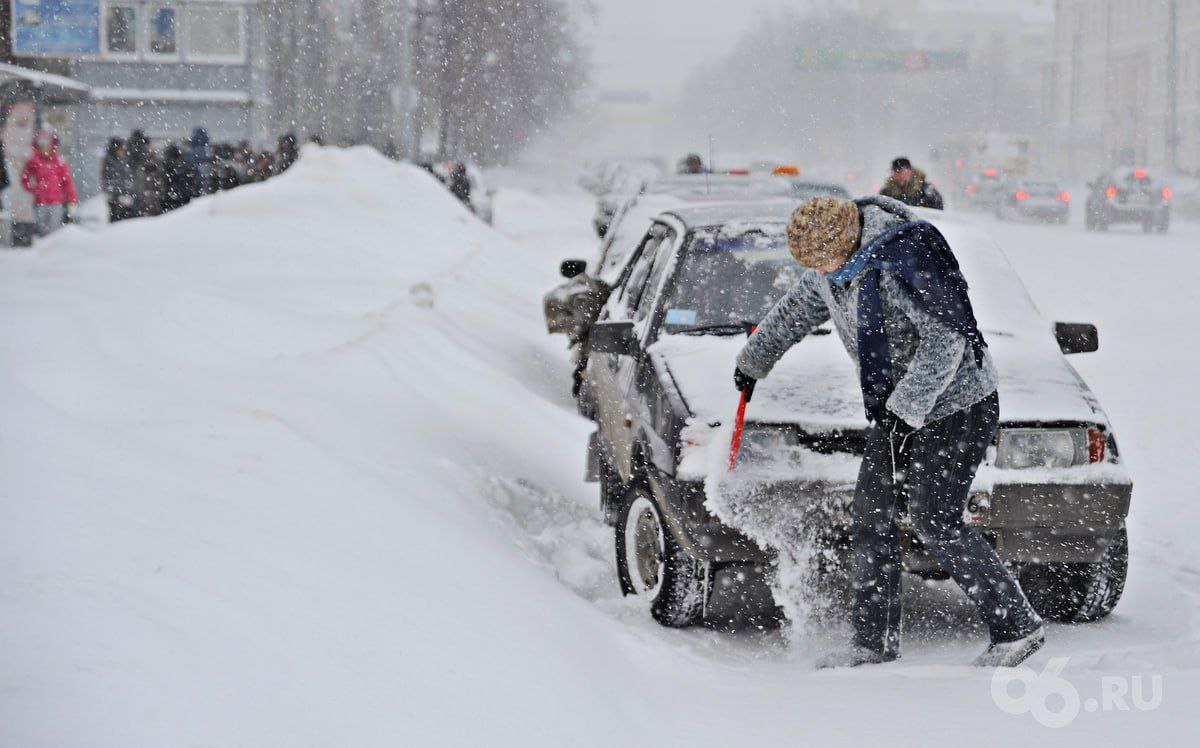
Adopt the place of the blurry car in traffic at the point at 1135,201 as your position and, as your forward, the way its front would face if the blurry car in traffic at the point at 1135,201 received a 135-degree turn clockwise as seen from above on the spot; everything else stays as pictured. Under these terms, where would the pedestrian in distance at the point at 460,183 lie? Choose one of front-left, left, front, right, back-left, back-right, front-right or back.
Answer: right

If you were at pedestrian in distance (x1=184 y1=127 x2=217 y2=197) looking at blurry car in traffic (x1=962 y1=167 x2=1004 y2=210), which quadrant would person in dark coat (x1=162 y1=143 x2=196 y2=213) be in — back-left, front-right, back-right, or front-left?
back-right

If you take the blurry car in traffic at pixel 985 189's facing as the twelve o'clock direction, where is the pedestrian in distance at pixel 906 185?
The pedestrian in distance is roughly at 6 o'clock from the blurry car in traffic.

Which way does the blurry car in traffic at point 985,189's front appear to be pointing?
away from the camera

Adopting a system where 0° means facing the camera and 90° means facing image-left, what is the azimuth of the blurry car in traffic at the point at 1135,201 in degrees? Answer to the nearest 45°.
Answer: approximately 180°

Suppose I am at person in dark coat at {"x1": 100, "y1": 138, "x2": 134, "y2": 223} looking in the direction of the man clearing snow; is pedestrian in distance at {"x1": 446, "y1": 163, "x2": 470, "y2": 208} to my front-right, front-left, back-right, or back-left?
back-left

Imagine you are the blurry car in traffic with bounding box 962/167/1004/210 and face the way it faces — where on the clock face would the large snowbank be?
The large snowbank is roughly at 6 o'clock from the blurry car in traffic.

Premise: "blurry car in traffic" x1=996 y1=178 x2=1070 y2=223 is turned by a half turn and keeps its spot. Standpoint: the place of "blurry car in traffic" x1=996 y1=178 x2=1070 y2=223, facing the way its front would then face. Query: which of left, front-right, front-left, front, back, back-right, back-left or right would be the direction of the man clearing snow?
front

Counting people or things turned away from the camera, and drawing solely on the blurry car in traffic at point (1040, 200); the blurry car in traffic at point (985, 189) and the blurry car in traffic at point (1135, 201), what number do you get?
3

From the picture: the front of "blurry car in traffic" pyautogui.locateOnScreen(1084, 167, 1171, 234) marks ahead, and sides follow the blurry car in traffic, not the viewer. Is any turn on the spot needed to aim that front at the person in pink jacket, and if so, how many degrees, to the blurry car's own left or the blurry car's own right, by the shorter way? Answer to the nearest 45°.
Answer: approximately 135° to the blurry car's own left

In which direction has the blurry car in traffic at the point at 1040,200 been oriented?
away from the camera

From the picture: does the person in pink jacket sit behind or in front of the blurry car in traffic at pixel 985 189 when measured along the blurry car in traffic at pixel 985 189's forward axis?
behind

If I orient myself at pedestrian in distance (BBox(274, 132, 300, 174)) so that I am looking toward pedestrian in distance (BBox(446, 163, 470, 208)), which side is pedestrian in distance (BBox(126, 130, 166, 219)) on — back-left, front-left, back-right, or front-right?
back-right

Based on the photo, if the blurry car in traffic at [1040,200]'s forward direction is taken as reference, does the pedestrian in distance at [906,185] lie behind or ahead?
behind
